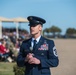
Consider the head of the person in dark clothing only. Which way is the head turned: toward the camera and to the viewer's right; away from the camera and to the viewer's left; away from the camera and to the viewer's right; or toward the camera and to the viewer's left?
toward the camera and to the viewer's left

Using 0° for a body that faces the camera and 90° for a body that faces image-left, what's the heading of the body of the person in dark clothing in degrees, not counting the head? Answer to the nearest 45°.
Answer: approximately 45°
